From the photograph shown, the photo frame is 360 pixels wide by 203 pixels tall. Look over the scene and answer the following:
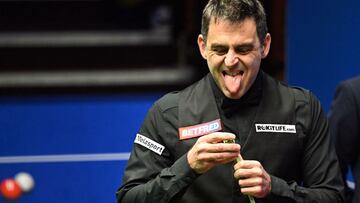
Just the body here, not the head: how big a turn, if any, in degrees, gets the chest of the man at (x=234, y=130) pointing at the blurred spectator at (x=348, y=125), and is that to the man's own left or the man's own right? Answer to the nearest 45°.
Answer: approximately 135° to the man's own left

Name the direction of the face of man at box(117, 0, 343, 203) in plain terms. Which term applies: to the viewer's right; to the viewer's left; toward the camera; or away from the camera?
toward the camera

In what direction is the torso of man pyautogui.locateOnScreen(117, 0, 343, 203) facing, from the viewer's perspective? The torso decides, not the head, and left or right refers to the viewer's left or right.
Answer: facing the viewer
